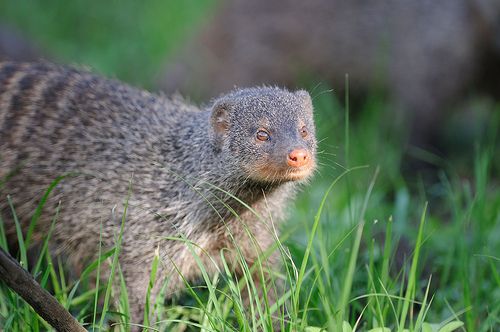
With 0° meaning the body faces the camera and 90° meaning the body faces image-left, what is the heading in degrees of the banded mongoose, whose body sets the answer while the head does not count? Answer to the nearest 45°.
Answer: approximately 315°

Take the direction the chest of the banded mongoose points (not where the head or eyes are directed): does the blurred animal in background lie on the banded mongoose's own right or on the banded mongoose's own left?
on the banded mongoose's own left
